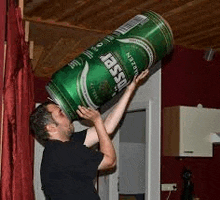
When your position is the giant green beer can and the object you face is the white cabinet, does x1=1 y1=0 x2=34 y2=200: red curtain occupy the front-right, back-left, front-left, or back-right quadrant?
back-left

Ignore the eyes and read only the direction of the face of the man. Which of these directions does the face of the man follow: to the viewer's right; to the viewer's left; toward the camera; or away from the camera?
to the viewer's right

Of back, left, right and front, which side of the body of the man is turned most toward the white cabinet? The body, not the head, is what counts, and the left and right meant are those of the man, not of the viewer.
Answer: front

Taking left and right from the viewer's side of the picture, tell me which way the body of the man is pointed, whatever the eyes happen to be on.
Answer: facing away from the viewer and to the right of the viewer
